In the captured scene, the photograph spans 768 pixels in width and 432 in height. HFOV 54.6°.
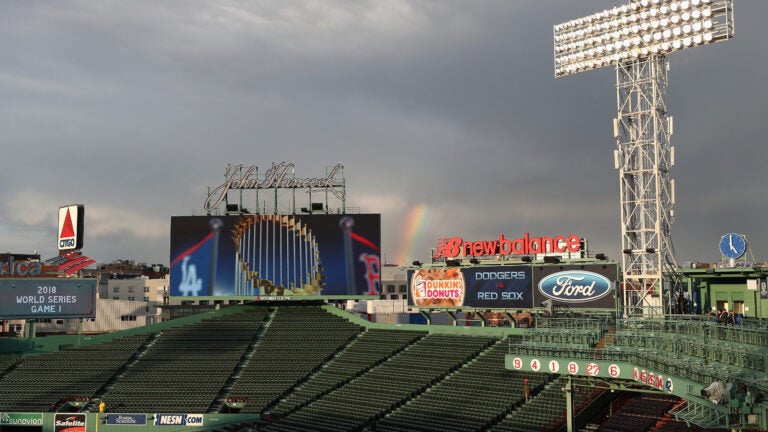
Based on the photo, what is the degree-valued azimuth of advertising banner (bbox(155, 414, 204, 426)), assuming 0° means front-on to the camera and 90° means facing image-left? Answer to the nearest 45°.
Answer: approximately 0°

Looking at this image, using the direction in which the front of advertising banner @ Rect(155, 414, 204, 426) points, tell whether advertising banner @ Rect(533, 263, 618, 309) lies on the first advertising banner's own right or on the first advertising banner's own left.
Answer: on the first advertising banner's own left

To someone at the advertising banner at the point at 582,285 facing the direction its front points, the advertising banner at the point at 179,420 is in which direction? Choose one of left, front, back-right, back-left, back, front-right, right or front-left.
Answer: right

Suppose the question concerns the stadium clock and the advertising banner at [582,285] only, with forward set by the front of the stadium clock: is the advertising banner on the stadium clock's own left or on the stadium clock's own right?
on the stadium clock's own right

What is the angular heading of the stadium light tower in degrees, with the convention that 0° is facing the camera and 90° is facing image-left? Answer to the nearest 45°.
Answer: approximately 45°

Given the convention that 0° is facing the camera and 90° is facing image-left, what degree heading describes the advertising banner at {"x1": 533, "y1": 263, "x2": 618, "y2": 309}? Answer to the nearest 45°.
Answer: approximately 0°

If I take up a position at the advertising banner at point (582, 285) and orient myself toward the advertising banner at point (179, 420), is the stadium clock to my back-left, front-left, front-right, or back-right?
back-left

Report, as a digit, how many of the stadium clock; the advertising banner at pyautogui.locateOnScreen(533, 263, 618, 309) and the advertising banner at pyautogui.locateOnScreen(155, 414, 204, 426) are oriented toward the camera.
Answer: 3
